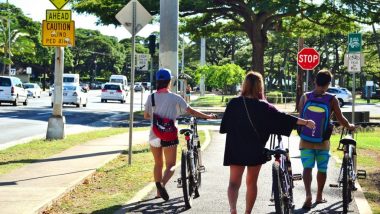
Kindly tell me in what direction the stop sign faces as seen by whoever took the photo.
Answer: facing the viewer

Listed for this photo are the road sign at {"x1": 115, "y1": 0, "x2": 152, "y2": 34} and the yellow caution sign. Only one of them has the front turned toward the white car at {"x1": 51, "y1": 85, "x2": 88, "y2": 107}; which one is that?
the road sign

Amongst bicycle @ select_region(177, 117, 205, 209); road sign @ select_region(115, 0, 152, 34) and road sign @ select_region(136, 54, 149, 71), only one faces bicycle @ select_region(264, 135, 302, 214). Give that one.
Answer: road sign @ select_region(136, 54, 149, 71)

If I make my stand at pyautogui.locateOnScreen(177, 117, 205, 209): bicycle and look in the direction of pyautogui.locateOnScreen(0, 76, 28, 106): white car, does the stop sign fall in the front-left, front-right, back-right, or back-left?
front-right

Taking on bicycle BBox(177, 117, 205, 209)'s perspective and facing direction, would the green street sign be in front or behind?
in front

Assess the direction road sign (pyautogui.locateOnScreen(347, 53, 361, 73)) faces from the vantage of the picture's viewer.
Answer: facing the viewer

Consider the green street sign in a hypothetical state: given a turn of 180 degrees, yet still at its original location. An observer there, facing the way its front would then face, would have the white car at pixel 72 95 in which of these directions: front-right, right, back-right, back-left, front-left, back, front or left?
front-left

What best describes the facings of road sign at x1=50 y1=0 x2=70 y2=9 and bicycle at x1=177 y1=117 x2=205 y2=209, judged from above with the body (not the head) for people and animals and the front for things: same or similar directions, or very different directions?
very different directions

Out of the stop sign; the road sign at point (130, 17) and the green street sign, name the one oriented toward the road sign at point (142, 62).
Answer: the road sign at point (130, 17)

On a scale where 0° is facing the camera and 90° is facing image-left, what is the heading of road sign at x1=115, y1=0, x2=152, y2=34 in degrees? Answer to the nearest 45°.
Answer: approximately 180°

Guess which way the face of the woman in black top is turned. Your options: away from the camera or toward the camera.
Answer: away from the camera

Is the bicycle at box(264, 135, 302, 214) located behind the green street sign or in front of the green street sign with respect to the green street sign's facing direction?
in front

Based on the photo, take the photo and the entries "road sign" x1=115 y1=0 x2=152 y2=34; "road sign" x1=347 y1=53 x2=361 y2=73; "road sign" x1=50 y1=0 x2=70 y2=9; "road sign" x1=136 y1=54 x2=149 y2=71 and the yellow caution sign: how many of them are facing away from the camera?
1

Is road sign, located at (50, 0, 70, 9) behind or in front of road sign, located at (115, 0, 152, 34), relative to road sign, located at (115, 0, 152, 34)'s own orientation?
in front

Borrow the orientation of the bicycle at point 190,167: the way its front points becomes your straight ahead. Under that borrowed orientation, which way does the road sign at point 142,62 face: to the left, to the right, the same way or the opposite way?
the opposite way

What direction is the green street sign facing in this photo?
toward the camera

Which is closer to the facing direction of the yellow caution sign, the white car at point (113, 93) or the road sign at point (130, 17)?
the road sign

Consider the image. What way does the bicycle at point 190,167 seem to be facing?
away from the camera

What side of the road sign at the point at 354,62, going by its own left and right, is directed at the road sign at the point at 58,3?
right
